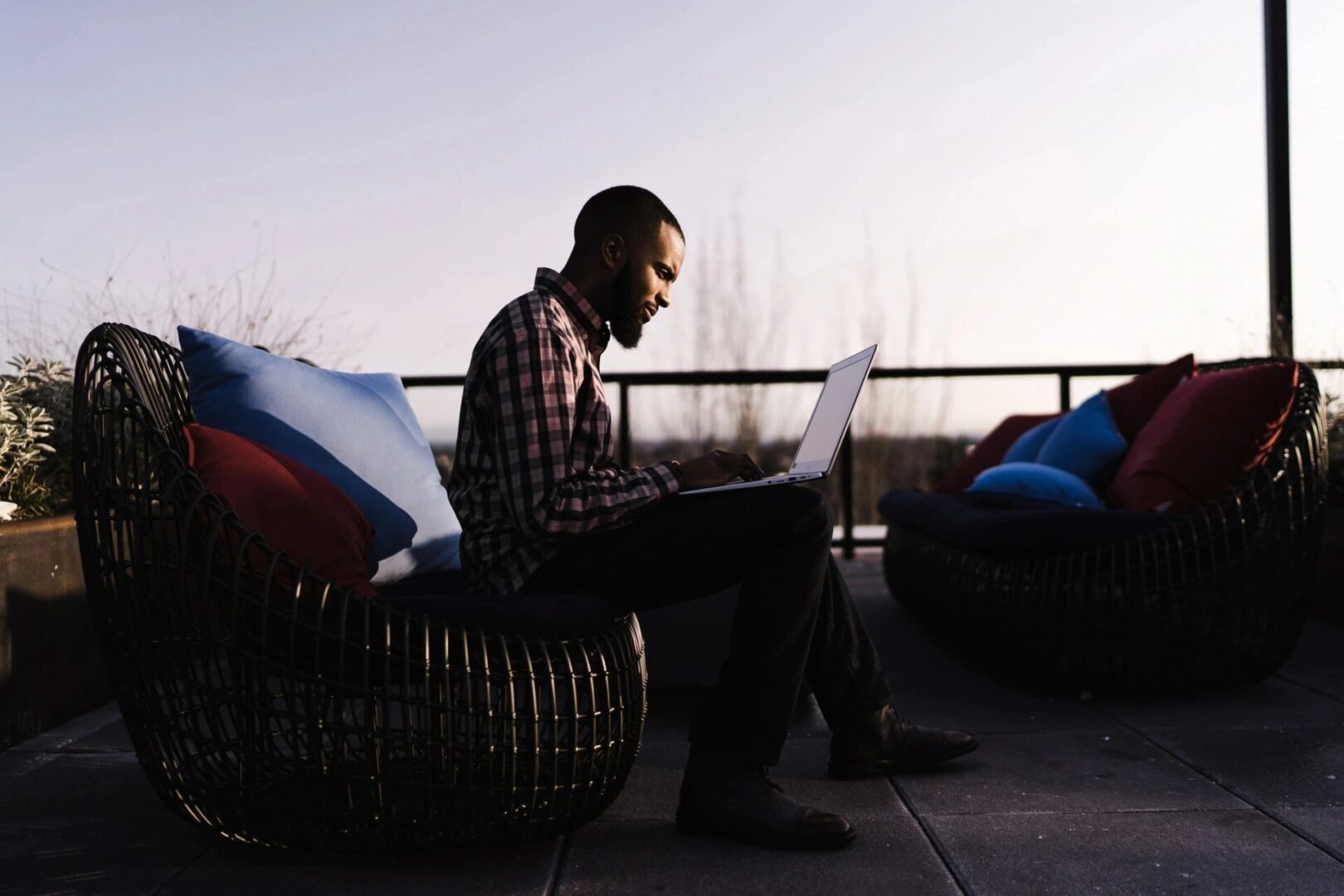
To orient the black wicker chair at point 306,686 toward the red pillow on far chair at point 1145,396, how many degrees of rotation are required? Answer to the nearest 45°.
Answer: approximately 45° to its left

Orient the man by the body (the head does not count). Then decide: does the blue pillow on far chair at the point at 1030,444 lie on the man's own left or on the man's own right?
on the man's own left

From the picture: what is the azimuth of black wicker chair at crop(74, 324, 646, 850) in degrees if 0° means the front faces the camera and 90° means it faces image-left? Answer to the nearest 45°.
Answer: approximately 270°

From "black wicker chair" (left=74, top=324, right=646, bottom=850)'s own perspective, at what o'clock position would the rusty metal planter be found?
The rusty metal planter is roughly at 8 o'clock from the black wicker chair.

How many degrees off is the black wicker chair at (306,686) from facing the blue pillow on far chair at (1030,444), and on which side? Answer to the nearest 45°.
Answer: approximately 45° to its left

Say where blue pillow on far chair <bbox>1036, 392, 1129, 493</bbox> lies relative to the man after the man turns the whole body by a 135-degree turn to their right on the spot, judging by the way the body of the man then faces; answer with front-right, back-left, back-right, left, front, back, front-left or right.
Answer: back

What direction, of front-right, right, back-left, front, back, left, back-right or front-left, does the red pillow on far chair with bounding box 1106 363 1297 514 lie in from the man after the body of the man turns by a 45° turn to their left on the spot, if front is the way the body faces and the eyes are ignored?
front

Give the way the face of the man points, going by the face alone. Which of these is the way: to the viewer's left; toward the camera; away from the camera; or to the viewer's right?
to the viewer's right

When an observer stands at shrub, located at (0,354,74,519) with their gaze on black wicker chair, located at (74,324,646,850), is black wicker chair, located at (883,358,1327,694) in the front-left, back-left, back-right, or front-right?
front-left

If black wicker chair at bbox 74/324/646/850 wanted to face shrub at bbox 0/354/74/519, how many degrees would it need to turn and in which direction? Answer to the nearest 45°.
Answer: approximately 135° to its left

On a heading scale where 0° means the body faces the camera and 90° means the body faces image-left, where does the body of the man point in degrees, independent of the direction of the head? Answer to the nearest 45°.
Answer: approximately 270°

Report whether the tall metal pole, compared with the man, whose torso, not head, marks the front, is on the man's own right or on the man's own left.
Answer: on the man's own left

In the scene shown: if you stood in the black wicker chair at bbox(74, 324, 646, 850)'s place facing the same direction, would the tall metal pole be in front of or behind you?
in front

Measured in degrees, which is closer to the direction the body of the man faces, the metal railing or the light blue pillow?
the metal railing

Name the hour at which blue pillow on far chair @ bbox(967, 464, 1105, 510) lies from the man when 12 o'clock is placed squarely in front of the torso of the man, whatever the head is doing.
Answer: The blue pillow on far chair is roughly at 10 o'clock from the man.

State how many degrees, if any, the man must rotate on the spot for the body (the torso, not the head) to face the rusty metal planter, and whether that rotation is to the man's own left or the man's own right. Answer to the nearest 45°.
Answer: approximately 135° to the man's own left

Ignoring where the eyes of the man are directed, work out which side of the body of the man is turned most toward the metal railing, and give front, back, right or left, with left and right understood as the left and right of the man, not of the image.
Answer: left
